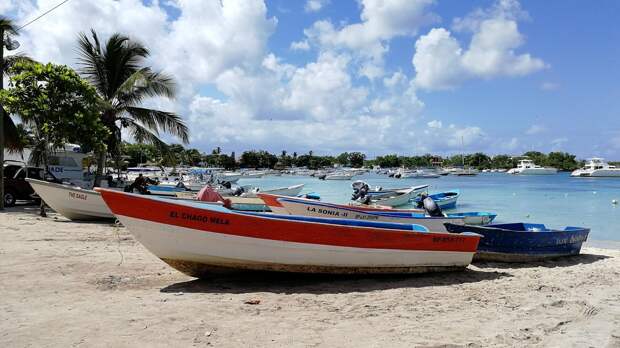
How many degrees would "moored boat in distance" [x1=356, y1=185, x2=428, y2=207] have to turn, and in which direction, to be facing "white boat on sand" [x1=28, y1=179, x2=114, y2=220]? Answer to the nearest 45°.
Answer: approximately 135° to its right

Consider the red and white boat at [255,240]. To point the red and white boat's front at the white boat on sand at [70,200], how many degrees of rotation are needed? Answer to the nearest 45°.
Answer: approximately 45° to its right

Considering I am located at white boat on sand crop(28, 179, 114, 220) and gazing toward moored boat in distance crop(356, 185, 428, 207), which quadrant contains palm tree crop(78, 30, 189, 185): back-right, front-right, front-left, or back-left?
front-left

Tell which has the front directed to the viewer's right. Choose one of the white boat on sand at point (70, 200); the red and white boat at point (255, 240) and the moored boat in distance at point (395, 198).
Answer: the moored boat in distance

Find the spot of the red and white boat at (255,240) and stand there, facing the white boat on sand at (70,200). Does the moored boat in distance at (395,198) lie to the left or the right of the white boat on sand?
right

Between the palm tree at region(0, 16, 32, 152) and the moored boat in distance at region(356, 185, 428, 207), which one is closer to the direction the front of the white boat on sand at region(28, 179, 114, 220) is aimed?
the palm tree

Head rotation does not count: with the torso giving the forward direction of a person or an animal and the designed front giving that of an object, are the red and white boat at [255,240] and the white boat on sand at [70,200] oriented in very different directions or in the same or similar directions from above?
same or similar directions

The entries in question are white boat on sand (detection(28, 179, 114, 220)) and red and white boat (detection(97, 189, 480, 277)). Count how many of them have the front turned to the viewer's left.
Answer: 2

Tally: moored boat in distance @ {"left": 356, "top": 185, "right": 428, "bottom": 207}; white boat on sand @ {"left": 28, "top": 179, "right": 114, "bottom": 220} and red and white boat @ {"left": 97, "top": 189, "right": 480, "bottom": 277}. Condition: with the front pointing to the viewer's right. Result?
1

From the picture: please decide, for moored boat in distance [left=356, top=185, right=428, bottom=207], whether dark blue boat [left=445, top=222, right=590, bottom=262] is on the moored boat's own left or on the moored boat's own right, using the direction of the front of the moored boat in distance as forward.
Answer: on the moored boat's own right

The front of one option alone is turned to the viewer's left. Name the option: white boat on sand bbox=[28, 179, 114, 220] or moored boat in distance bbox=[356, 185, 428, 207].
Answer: the white boat on sand

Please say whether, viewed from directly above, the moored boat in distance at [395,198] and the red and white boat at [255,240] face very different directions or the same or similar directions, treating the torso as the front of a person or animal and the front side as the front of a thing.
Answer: very different directions

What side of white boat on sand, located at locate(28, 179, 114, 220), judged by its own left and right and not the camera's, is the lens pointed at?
left

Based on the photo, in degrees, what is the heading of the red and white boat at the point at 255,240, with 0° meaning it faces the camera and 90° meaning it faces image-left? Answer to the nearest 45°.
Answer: approximately 90°

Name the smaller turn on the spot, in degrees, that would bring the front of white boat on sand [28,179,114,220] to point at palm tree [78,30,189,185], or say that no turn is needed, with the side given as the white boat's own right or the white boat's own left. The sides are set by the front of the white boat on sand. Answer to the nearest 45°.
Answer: approximately 135° to the white boat's own right

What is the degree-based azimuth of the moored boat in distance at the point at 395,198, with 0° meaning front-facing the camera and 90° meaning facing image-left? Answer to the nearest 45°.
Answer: approximately 270°
